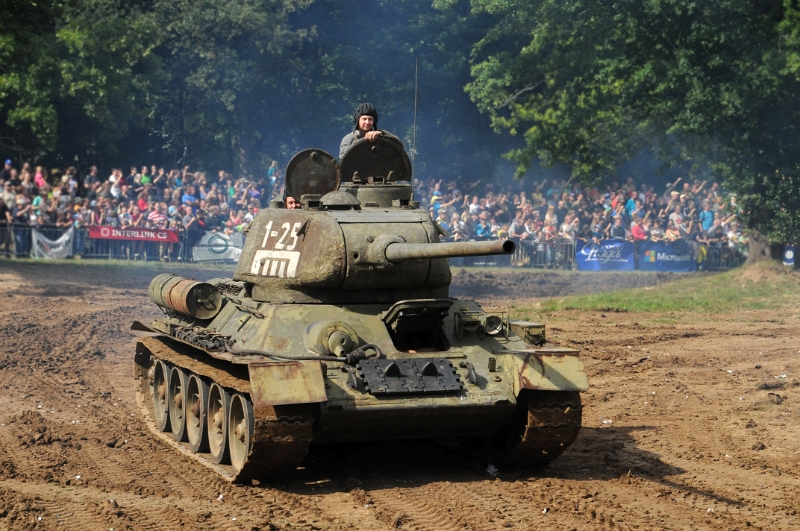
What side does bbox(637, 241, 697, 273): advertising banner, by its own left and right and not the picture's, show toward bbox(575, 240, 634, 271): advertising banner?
right

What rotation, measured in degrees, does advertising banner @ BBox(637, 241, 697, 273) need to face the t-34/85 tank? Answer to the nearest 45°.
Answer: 0° — it already faces it

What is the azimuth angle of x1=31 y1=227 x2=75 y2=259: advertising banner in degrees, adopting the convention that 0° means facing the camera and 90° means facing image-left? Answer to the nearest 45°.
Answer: approximately 0°

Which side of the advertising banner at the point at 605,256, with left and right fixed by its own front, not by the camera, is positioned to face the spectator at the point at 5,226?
right

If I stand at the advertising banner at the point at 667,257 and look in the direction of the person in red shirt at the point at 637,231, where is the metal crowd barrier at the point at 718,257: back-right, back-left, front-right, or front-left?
back-right

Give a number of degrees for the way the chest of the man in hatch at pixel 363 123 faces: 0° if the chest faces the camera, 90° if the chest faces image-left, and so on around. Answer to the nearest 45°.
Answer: approximately 0°

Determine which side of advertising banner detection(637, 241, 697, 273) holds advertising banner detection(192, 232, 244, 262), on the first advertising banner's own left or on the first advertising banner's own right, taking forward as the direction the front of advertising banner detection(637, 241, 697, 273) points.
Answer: on the first advertising banner's own right

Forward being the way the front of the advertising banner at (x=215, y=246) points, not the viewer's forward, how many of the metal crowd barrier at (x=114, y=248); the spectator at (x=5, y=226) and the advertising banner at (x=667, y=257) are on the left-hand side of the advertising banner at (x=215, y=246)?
1

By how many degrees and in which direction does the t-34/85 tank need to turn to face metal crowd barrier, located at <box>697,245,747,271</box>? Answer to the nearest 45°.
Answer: approximately 90° to its left

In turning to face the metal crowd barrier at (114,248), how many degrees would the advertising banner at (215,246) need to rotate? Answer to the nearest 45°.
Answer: approximately 90° to its right

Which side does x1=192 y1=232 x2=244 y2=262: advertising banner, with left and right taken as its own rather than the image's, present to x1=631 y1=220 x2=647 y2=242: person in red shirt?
left
